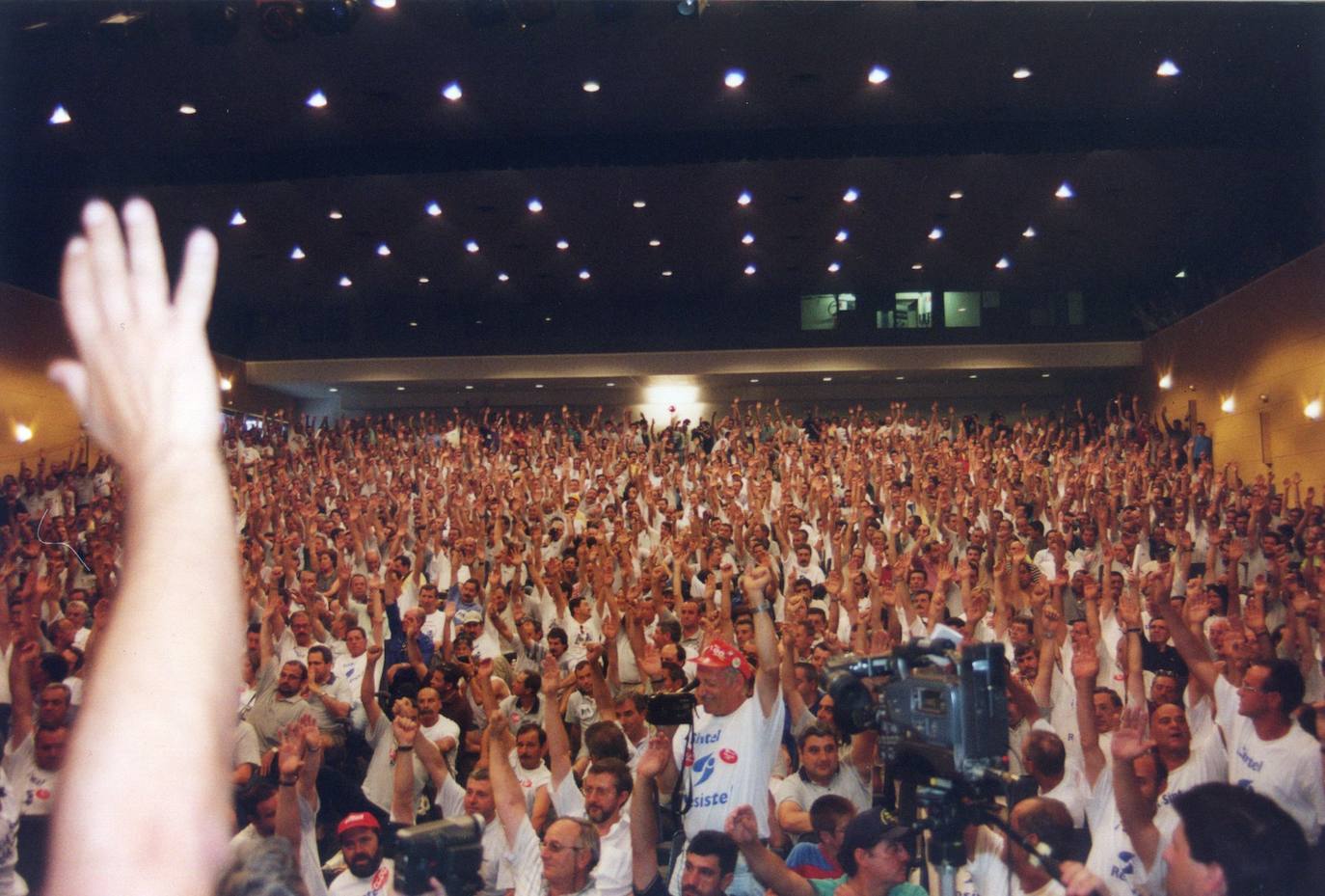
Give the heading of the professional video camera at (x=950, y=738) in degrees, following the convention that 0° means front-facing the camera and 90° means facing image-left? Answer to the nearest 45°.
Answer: approximately 135°
